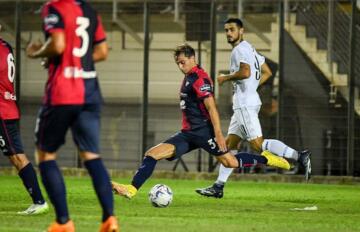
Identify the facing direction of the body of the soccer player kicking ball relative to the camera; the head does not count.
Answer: to the viewer's left

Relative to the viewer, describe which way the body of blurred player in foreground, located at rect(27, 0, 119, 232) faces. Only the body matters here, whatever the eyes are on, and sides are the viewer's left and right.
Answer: facing away from the viewer and to the left of the viewer

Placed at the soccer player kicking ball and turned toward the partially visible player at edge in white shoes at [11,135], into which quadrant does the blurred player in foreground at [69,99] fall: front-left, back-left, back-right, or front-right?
front-left

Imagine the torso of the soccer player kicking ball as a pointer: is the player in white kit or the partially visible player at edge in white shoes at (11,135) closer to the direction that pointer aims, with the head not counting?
the partially visible player at edge in white shoes

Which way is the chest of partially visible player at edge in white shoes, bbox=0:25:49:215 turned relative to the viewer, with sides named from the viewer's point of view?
facing away from the viewer and to the left of the viewer

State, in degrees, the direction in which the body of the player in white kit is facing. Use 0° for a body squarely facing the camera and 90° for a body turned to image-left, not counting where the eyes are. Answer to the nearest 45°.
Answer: approximately 90°

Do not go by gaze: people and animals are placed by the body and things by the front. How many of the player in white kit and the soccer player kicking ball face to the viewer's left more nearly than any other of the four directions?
2

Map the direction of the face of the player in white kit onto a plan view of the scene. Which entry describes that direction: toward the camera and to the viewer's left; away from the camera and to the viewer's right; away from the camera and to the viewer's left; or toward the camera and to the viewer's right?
toward the camera and to the viewer's left
